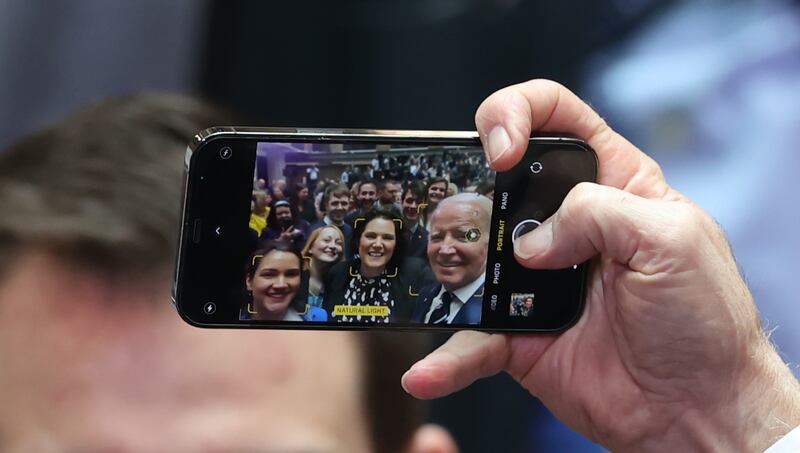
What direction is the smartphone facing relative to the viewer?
toward the camera
